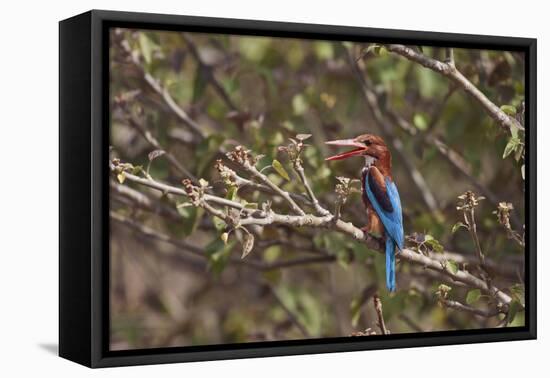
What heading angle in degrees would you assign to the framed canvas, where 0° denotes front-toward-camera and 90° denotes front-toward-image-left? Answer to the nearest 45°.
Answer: approximately 315°
